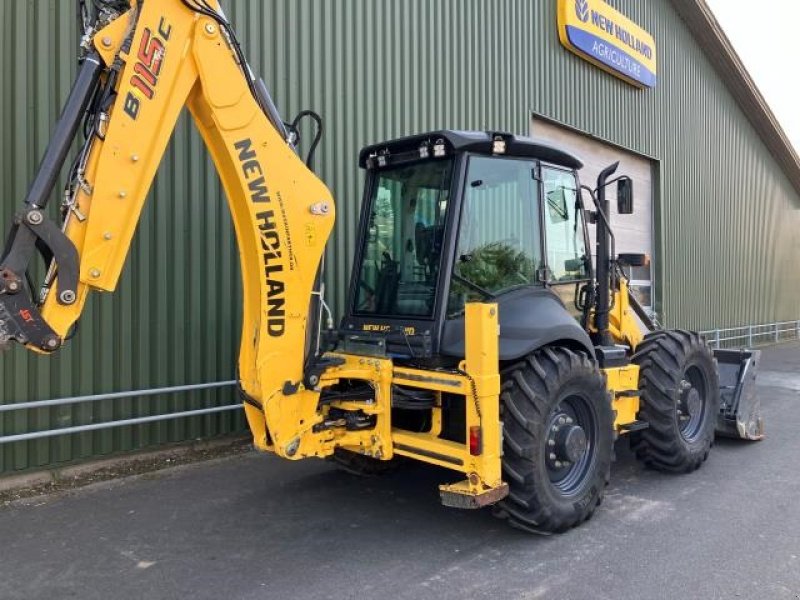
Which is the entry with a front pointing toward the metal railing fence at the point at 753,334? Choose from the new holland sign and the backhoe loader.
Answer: the backhoe loader

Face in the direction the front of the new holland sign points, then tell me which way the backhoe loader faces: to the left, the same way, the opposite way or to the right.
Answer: to the left

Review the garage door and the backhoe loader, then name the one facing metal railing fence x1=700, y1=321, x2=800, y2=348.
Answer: the backhoe loader

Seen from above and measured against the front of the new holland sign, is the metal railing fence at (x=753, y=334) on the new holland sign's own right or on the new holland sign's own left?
on the new holland sign's own left

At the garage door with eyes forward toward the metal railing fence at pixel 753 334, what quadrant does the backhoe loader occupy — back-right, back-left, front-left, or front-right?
back-right

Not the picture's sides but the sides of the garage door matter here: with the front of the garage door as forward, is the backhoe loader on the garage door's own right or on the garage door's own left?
on the garage door's own right

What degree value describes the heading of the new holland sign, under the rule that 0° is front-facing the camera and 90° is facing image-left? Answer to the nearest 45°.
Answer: approximately 315°

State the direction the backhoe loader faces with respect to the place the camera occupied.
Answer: facing away from the viewer and to the right of the viewer

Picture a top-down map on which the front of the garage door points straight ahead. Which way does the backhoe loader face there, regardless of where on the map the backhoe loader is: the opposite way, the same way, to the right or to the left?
to the left

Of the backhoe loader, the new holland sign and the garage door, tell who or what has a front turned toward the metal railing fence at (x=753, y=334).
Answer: the backhoe loader

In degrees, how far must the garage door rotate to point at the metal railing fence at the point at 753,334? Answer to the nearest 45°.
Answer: approximately 90° to its left
